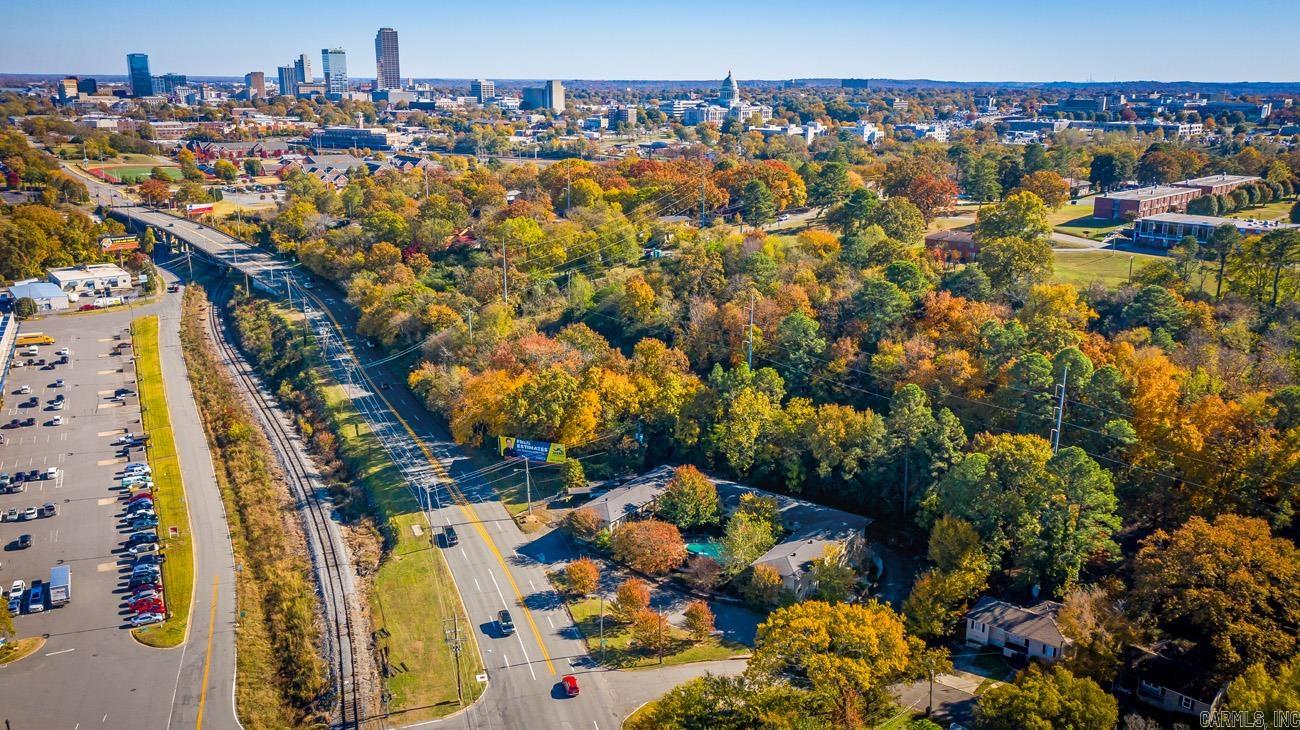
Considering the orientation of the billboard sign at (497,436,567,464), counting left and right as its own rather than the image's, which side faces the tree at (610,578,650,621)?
front

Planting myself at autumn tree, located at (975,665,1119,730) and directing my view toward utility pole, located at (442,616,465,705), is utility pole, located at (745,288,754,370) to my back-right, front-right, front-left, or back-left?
front-right

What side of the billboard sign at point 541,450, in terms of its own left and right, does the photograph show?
front

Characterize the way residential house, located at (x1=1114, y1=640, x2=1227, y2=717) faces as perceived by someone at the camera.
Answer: facing the viewer and to the left of the viewer

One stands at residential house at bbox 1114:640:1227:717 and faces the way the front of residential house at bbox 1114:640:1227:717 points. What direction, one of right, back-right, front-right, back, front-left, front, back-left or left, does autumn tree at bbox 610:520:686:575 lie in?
front-right

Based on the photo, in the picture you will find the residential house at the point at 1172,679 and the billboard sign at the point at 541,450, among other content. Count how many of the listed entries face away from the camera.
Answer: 0

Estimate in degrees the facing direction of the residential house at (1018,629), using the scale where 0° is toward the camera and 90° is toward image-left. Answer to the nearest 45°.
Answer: approximately 45°

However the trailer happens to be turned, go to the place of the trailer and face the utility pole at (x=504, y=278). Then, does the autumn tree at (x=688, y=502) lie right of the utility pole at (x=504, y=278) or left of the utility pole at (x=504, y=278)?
right

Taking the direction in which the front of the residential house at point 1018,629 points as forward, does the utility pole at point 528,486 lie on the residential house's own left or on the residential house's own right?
on the residential house's own right

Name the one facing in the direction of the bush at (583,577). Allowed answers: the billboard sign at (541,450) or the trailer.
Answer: the billboard sign

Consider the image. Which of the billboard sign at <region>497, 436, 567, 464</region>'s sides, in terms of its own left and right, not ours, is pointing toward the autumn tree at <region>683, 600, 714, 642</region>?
front
